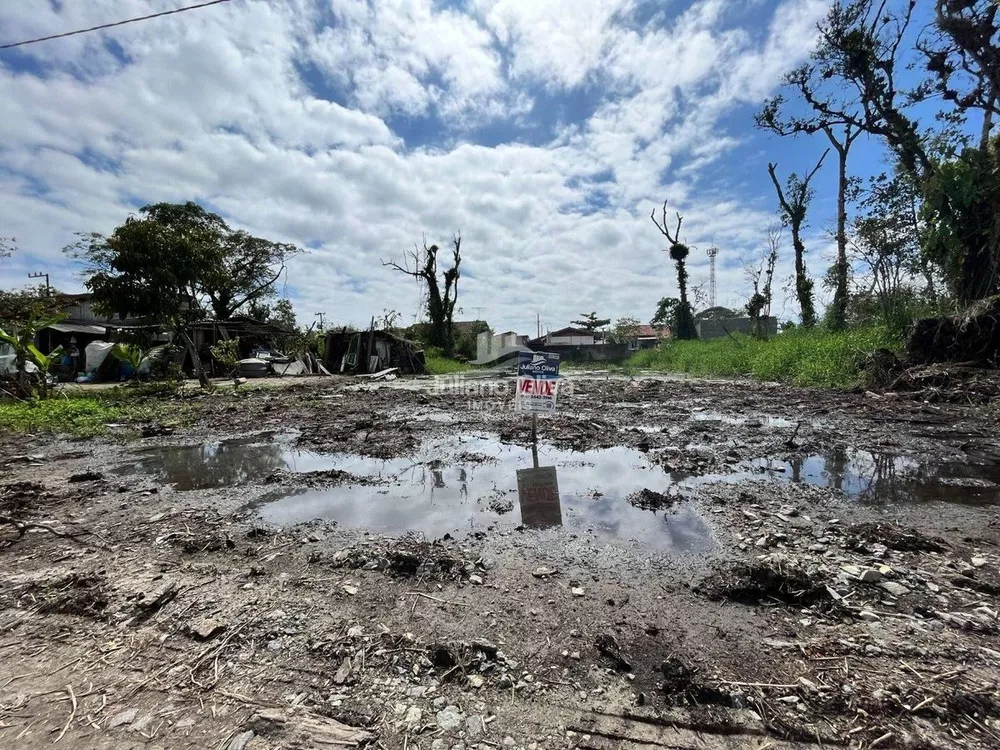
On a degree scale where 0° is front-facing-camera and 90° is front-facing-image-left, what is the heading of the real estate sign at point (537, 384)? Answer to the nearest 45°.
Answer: approximately 0°

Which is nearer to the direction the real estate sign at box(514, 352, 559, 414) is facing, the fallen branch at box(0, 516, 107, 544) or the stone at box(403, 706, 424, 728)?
the stone

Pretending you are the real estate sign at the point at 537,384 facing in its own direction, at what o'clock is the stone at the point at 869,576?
The stone is roughly at 11 o'clock from the real estate sign.

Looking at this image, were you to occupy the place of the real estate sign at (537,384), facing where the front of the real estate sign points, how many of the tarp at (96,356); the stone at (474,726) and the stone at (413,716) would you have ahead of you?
2

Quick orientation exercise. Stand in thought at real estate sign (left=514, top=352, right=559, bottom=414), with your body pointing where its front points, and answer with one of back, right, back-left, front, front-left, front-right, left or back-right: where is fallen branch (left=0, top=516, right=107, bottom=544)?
front-right

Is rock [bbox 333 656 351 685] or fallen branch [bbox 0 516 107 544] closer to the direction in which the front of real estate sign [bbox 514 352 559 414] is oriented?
the rock

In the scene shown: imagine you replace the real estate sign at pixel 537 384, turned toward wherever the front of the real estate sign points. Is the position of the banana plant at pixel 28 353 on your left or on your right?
on your right

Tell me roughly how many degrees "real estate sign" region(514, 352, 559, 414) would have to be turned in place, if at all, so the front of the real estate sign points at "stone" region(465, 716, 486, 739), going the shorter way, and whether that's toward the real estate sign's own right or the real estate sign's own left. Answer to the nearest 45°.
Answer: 0° — it already faces it

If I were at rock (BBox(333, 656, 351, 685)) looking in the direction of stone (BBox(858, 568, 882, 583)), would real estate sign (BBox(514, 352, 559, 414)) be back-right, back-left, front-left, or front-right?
front-left

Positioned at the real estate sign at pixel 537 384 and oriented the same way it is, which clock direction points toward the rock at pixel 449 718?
The rock is roughly at 12 o'clock from the real estate sign.

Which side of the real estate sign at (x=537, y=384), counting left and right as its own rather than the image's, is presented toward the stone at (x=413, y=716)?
front

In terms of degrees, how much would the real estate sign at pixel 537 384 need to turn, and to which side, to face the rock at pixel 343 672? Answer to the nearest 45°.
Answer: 0° — it already faces it

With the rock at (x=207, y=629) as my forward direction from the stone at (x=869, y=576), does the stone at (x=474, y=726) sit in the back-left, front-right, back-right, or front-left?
front-left

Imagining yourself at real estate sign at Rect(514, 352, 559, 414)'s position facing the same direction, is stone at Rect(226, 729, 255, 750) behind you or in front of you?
in front
